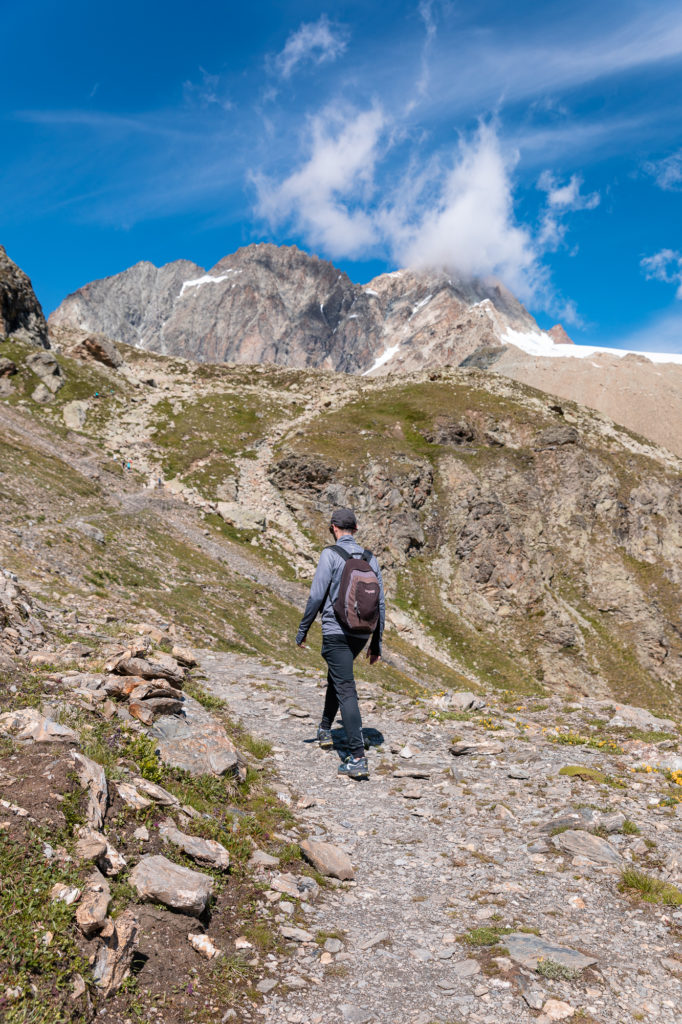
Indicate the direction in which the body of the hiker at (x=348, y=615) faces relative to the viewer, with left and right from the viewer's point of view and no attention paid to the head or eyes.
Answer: facing away from the viewer and to the left of the viewer

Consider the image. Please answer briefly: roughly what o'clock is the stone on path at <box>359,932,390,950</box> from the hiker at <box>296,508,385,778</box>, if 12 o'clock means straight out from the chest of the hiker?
The stone on path is roughly at 7 o'clock from the hiker.

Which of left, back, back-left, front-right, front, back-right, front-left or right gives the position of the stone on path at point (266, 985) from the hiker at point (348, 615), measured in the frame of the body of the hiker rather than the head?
back-left

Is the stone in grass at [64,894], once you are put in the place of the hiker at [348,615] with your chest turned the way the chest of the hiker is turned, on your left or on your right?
on your left

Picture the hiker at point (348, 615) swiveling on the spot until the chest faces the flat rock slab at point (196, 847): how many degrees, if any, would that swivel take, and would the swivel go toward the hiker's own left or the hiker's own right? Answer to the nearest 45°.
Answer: approximately 135° to the hiker's own left

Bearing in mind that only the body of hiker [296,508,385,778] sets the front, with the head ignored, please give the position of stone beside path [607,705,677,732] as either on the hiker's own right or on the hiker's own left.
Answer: on the hiker's own right

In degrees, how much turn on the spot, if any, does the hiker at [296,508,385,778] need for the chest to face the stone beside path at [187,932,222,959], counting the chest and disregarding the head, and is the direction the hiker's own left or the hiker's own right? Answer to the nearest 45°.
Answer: approximately 135° to the hiker's own left

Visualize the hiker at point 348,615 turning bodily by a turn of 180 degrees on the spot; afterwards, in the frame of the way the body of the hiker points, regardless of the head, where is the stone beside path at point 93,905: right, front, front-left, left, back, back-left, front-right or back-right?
front-right

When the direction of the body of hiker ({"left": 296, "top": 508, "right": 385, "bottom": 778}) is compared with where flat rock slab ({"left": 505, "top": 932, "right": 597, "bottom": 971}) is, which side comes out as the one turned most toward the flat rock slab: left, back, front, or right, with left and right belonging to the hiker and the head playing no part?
back

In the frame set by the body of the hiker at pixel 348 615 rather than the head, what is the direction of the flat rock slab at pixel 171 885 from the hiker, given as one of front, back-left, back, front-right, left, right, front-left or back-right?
back-left

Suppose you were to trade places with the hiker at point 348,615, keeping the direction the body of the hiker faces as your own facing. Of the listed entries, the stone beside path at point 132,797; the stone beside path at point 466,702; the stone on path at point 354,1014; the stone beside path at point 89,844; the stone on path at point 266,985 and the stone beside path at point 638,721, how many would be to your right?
2

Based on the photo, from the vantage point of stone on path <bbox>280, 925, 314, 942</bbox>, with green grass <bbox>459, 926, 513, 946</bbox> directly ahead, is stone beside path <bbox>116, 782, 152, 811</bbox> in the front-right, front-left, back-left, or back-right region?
back-left

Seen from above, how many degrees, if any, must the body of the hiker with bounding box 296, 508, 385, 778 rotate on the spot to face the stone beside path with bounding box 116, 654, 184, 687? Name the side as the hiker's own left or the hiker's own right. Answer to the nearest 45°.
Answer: approximately 45° to the hiker's own left

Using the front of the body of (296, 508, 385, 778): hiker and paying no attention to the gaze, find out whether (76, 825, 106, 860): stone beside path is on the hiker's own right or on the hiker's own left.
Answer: on the hiker's own left

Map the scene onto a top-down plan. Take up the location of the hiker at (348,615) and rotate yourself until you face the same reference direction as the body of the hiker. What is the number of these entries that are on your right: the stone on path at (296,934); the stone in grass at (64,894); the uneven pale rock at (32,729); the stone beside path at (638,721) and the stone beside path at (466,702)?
2

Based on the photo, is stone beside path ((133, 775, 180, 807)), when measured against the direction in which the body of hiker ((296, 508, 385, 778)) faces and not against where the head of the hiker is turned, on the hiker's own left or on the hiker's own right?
on the hiker's own left
